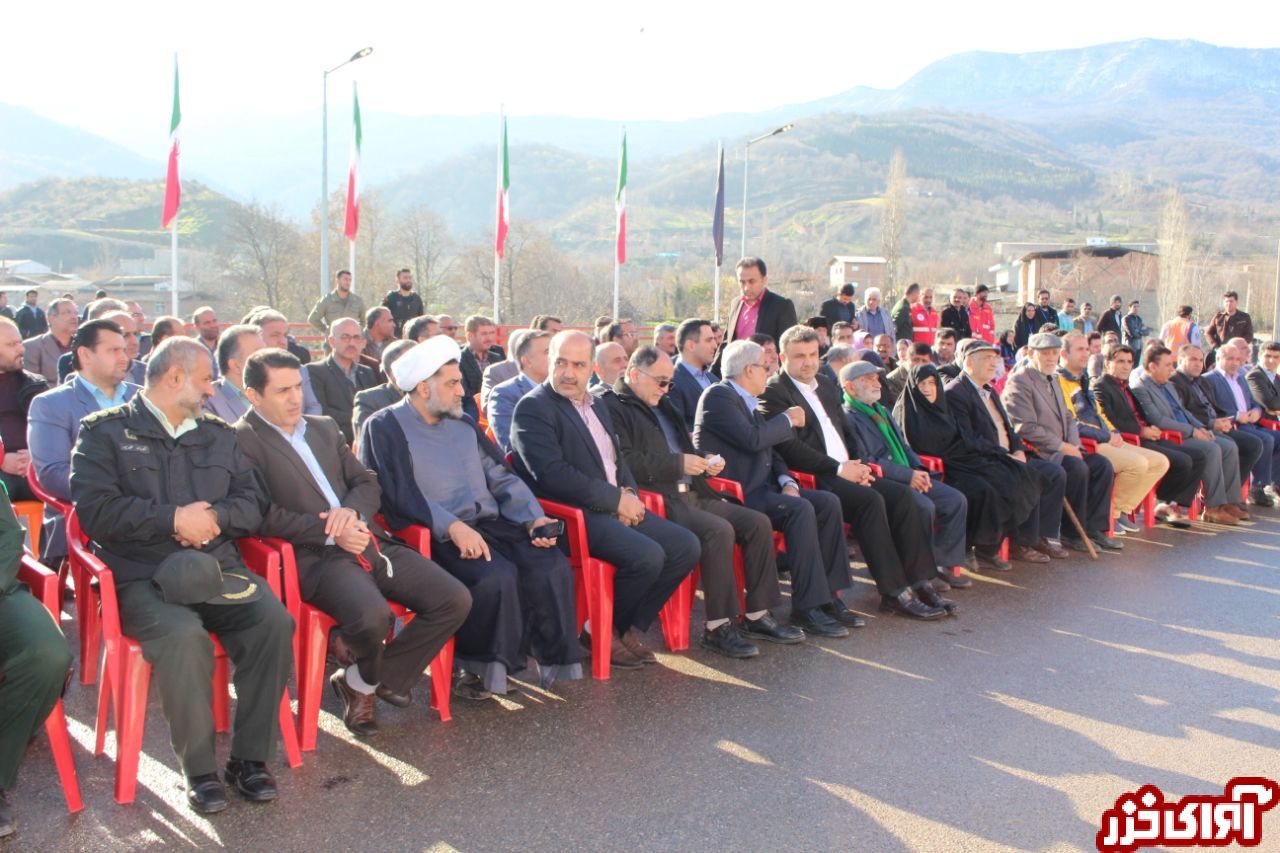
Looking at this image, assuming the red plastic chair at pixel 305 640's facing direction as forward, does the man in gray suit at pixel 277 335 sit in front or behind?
behind

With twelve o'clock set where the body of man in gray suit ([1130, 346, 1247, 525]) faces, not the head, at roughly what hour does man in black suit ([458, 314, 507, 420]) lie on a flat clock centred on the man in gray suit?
The man in black suit is roughly at 4 o'clock from the man in gray suit.

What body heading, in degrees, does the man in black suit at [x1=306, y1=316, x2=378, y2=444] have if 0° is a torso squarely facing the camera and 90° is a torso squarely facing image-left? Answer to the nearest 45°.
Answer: approximately 315°

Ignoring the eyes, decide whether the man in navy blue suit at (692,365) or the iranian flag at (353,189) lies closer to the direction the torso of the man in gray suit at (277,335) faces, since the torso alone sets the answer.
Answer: the man in navy blue suit

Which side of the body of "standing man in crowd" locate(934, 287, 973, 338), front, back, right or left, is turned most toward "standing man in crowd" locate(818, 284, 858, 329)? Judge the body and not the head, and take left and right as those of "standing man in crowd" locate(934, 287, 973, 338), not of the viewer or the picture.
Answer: right

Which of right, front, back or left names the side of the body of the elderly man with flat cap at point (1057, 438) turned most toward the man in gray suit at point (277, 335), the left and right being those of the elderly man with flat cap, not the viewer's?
right

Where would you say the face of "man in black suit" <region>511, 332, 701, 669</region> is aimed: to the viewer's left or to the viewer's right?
to the viewer's left

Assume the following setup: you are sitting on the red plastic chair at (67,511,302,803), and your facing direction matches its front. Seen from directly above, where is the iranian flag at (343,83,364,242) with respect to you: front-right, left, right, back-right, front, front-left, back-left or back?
back-left

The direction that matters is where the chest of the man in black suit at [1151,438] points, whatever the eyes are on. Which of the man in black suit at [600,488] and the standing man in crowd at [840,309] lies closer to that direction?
the man in black suit
